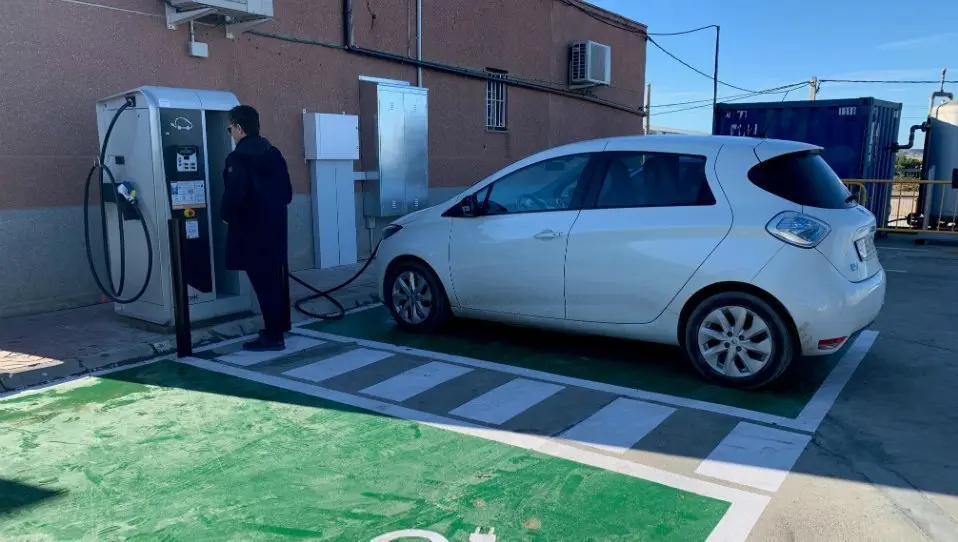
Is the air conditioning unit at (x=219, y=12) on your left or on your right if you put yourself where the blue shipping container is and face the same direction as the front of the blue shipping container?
on your right

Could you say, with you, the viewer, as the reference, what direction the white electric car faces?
facing away from the viewer and to the left of the viewer

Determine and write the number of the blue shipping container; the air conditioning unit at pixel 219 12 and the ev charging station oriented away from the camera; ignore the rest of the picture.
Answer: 0

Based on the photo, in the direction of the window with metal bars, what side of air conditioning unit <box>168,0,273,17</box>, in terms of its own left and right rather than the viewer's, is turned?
left

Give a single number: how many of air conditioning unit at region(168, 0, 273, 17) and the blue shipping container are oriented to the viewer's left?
0

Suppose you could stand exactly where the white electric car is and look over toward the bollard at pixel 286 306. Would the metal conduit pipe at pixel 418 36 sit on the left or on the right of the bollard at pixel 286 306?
right

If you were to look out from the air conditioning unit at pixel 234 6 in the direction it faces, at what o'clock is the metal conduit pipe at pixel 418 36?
The metal conduit pipe is roughly at 9 o'clock from the air conditioning unit.

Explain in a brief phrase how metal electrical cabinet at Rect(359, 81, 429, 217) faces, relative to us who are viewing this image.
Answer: facing the viewer and to the right of the viewer

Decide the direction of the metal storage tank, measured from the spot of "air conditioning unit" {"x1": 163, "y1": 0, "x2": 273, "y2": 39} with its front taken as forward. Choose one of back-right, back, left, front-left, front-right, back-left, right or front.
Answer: front-left
